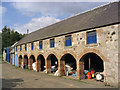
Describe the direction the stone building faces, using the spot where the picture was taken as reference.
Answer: facing the viewer and to the left of the viewer
